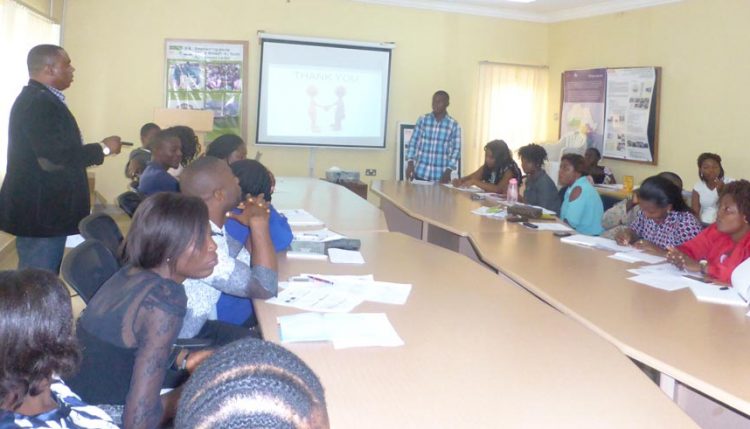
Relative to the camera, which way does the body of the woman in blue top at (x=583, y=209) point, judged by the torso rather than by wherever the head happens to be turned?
to the viewer's left

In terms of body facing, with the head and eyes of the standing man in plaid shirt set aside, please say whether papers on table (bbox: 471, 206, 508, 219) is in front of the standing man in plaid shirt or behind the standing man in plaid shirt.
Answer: in front

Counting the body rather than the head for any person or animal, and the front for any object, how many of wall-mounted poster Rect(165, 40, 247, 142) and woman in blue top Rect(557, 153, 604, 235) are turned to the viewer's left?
1

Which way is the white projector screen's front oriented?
toward the camera

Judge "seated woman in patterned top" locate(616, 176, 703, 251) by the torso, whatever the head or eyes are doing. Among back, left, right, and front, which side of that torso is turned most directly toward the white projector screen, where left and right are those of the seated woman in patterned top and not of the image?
right

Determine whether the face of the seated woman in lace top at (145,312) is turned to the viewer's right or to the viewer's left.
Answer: to the viewer's right

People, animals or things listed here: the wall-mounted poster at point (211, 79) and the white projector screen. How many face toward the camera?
2

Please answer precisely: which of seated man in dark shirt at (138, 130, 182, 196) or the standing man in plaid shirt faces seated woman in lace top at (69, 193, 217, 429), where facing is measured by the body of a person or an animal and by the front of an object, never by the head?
the standing man in plaid shirt

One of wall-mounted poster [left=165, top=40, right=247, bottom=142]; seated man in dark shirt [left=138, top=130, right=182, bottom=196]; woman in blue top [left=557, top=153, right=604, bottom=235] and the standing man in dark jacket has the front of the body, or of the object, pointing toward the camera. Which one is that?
the wall-mounted poster

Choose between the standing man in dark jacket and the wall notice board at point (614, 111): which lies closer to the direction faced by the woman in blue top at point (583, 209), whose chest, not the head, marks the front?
the standing man in dark jacket

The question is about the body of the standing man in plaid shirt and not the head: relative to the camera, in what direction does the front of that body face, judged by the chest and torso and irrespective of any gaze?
toward the camera

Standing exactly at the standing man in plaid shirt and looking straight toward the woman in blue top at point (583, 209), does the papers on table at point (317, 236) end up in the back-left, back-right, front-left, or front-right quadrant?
front-right

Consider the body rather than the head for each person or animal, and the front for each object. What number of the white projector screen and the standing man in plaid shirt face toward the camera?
2

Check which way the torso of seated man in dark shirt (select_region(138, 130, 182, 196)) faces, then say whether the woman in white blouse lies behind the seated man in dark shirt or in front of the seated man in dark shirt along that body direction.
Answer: in front
